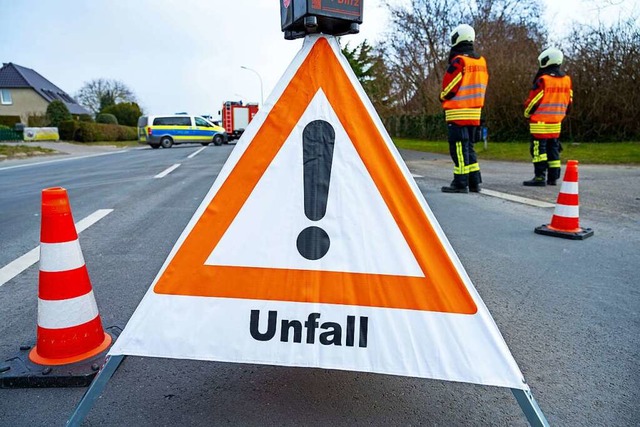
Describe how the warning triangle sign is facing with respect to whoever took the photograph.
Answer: facing the viewer

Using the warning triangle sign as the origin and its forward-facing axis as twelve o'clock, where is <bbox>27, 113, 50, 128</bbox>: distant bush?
The distant bush is roughly at 5 o'clock from the warning triangle sign.

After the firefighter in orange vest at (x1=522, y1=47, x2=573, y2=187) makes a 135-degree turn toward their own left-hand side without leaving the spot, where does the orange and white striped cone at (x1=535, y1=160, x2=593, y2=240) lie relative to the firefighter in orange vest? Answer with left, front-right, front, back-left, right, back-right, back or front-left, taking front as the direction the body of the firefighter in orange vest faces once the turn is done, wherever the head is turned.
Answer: front

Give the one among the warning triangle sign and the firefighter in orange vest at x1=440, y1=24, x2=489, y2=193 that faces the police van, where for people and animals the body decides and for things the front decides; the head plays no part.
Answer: the firefighter in orange vest

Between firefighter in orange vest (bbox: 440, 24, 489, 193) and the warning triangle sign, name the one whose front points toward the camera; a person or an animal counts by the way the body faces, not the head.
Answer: the warning triangle sign

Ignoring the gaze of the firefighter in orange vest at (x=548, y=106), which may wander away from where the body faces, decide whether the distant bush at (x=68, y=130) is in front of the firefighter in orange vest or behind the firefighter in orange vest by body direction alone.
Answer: in front

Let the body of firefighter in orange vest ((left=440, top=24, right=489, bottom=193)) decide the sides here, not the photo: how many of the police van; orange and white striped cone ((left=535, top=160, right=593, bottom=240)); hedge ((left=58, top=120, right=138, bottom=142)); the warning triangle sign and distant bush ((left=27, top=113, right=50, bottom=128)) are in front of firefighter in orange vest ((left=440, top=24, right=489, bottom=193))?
3

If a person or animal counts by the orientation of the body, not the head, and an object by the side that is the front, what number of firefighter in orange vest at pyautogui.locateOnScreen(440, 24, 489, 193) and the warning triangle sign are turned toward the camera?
1

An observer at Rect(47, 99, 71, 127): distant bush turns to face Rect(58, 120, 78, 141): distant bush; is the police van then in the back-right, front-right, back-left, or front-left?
front-left

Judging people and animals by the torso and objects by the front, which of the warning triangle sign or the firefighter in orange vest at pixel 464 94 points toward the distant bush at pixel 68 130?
the firefighter in orange vest

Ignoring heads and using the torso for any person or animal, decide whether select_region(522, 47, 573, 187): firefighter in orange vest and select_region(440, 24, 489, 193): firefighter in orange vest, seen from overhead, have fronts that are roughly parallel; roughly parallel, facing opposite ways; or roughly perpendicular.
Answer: roughly parallel

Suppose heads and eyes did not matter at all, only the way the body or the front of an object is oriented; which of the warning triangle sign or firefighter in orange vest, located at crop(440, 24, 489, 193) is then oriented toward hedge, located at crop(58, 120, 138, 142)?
the firefighter in orange vest

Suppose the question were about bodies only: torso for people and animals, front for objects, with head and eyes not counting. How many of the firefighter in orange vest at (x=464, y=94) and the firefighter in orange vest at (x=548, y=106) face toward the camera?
0

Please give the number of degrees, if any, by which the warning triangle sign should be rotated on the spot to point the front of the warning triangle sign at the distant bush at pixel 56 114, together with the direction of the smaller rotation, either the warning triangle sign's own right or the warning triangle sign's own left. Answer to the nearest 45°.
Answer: approximately 135° to the warning triangle sign's own right

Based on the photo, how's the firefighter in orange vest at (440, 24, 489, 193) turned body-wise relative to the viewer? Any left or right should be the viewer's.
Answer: facing away from the viewer and to the left of the viewer

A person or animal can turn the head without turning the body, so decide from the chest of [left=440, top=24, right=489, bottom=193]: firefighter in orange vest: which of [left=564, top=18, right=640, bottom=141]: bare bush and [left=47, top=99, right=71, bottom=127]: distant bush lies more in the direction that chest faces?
the distant bush

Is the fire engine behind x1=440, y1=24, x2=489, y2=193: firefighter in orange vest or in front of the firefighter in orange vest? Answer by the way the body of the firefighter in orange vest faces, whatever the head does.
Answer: in front

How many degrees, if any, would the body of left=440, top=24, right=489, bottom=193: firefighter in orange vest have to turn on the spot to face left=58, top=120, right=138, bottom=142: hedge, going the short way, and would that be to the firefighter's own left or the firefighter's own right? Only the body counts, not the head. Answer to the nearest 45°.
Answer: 0° — they already face it

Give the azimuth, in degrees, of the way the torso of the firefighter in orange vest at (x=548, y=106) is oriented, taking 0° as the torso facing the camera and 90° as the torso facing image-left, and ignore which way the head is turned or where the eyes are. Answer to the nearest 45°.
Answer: approximately 135°

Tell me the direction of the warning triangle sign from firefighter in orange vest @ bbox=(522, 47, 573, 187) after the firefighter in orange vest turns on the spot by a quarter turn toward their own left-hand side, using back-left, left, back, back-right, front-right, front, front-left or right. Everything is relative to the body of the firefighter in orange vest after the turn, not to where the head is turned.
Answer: front-left
